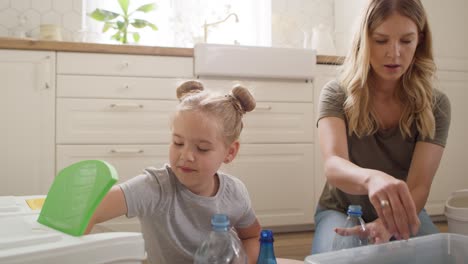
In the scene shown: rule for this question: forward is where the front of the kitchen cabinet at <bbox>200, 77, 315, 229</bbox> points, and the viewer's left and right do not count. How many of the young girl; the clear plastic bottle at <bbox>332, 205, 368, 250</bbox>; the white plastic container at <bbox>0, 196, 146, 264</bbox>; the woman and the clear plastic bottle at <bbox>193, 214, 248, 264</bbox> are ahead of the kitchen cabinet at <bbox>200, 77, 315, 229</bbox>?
5

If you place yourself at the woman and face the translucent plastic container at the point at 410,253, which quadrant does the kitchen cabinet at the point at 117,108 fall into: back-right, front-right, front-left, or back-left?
back-right

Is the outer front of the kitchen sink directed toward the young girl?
yes

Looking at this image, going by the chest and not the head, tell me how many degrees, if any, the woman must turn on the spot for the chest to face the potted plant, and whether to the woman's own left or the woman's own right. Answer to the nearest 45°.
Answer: approximately 135° to the woman's own right

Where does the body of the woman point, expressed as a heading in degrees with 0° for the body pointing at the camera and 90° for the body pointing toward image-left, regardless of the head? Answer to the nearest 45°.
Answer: approximately 0°

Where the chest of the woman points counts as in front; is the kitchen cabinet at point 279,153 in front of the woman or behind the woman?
behind

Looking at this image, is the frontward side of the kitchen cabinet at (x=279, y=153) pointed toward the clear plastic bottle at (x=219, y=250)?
yes
